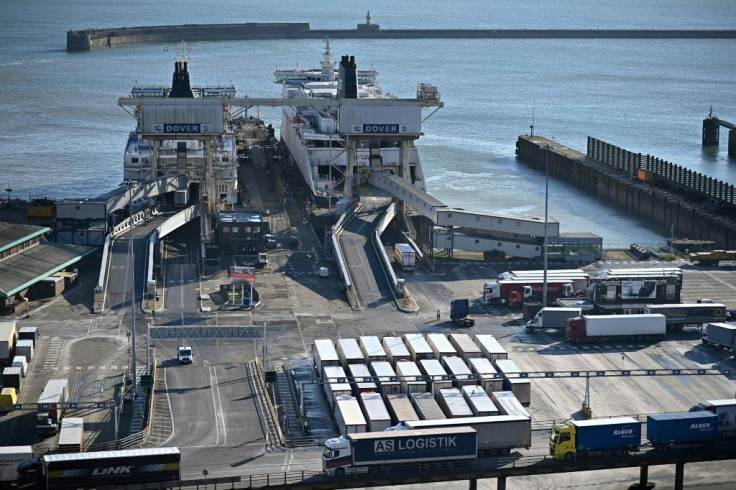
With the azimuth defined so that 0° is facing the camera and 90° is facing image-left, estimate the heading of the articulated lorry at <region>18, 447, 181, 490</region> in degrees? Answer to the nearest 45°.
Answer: approximately 90°

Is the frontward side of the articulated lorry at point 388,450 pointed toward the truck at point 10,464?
yes

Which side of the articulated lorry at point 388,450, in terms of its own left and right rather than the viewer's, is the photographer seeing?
left

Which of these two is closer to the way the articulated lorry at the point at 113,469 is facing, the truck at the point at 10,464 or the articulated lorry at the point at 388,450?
the truck

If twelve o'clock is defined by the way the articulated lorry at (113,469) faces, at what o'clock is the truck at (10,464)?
The truck is roughly at 1 o'clock from the articulated lorry.

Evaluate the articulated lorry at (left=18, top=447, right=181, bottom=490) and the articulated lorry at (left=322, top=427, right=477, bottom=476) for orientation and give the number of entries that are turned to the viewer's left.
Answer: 2

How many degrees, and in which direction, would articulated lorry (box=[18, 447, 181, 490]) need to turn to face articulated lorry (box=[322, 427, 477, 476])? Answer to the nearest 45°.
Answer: approximately 180°
